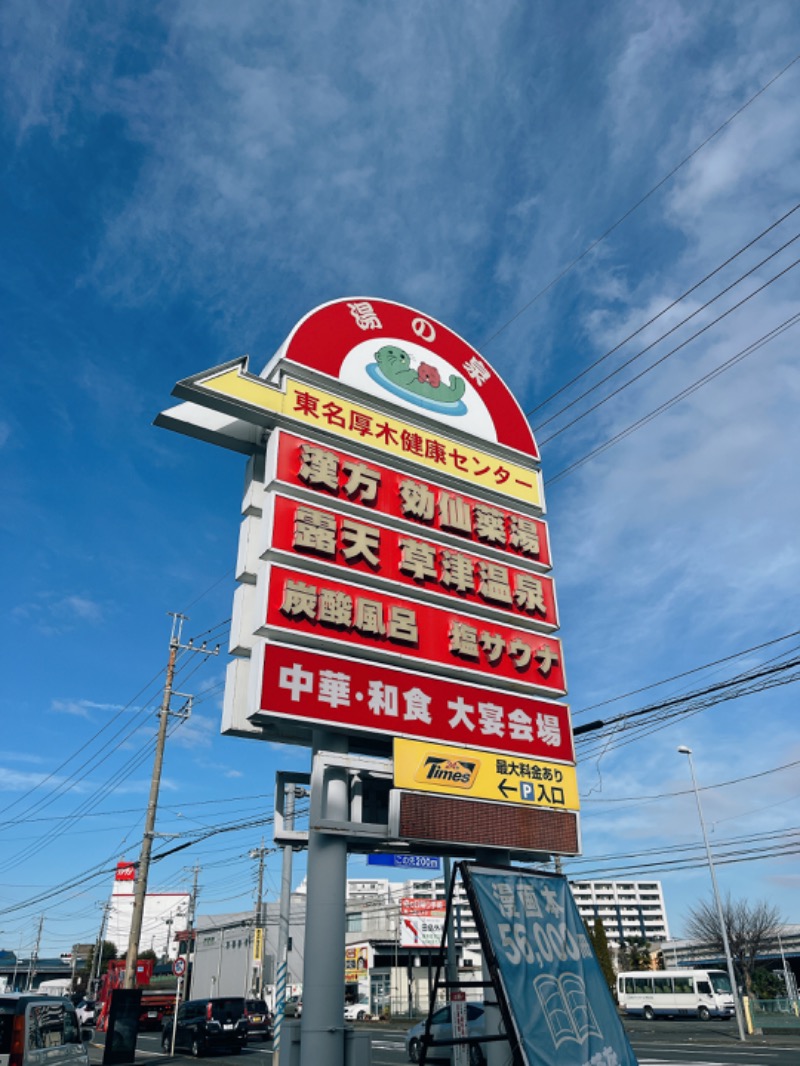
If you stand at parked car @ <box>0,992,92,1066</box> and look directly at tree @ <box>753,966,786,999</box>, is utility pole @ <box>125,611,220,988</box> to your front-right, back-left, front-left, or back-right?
front-left

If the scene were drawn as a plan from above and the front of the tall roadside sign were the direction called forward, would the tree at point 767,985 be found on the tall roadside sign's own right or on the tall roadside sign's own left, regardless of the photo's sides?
on the tall roadside sign's own left

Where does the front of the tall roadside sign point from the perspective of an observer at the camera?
facing the viewer and to the right of the viewer

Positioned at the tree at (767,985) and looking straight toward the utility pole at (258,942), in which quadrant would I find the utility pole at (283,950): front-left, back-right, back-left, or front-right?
front-left

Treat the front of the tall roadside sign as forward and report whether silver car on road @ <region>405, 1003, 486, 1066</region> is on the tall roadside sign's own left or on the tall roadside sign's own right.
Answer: on the tall roadside sign's own left

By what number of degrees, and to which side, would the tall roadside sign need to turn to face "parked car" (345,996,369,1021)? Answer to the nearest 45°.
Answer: approximately 135° to its left

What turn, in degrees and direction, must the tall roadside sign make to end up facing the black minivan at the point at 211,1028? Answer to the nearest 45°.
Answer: approximately 135° to its left

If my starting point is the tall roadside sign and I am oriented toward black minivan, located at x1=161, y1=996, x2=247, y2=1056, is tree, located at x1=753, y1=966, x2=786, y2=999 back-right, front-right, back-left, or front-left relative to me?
front-right

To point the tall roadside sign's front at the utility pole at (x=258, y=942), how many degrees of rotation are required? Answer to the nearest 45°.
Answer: approximately 135° to its left

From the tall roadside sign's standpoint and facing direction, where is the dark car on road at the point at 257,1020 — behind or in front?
behind

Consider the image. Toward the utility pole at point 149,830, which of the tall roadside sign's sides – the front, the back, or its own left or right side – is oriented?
back
